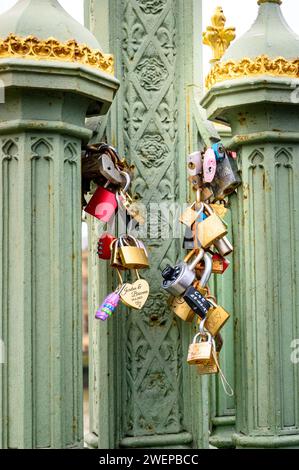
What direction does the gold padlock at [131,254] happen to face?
toward the camera

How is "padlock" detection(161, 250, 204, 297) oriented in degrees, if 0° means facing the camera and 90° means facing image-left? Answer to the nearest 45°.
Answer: approximately 45°

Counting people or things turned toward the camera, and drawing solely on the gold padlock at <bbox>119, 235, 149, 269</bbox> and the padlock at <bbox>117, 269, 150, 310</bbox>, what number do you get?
2

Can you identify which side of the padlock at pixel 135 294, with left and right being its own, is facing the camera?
front
